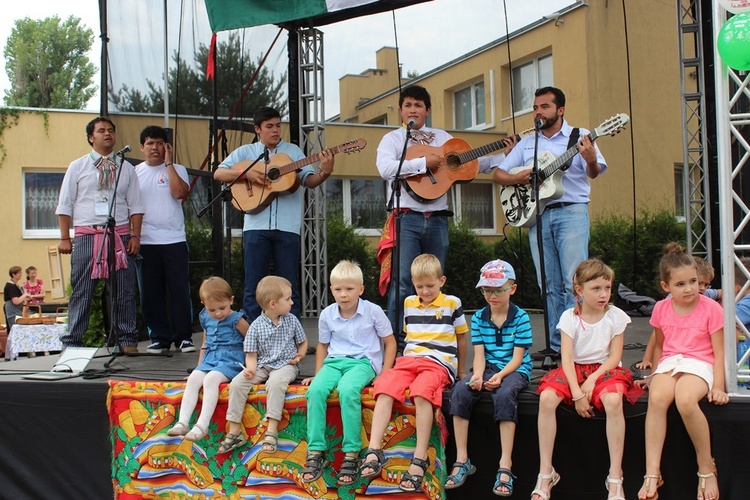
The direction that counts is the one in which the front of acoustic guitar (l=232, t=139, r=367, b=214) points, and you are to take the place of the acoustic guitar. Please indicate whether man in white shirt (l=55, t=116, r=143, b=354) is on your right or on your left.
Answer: on your right

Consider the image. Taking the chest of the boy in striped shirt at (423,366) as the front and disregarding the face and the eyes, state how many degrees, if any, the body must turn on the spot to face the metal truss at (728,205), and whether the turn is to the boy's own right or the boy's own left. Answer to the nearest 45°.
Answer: approximately 135° to the boy's own left

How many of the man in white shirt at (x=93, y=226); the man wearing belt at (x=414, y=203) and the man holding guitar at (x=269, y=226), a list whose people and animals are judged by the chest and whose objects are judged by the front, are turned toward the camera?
3

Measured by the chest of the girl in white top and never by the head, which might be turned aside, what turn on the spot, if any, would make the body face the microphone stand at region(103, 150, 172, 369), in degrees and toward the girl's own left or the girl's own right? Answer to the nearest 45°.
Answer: approximately 90° to the girl's own right

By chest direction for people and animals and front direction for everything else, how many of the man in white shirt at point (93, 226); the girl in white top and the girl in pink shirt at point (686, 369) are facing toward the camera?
3

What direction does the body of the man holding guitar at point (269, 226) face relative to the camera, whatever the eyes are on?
toward the camera

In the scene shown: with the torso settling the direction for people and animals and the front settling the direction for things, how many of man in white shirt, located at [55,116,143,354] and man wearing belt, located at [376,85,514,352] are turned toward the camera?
2

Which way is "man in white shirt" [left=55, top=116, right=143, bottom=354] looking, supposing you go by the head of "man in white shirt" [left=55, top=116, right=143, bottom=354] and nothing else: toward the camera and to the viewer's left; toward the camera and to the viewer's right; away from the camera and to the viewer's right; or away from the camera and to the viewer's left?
toward the camera and to the viewer's right

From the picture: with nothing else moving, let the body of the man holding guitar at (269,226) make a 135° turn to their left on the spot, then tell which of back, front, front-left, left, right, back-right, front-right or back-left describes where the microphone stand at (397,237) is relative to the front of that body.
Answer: right

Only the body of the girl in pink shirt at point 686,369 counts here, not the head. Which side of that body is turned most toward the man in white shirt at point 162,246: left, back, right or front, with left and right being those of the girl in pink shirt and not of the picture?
right

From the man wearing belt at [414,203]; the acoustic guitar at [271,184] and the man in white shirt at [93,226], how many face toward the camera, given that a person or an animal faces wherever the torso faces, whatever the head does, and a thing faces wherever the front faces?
3

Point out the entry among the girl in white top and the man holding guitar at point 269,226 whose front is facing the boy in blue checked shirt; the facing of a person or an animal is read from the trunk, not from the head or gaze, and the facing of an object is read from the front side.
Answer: the man holding guitar

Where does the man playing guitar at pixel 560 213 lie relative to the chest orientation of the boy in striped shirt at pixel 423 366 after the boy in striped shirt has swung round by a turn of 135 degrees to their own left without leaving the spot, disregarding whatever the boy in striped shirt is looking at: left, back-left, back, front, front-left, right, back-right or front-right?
front-left
